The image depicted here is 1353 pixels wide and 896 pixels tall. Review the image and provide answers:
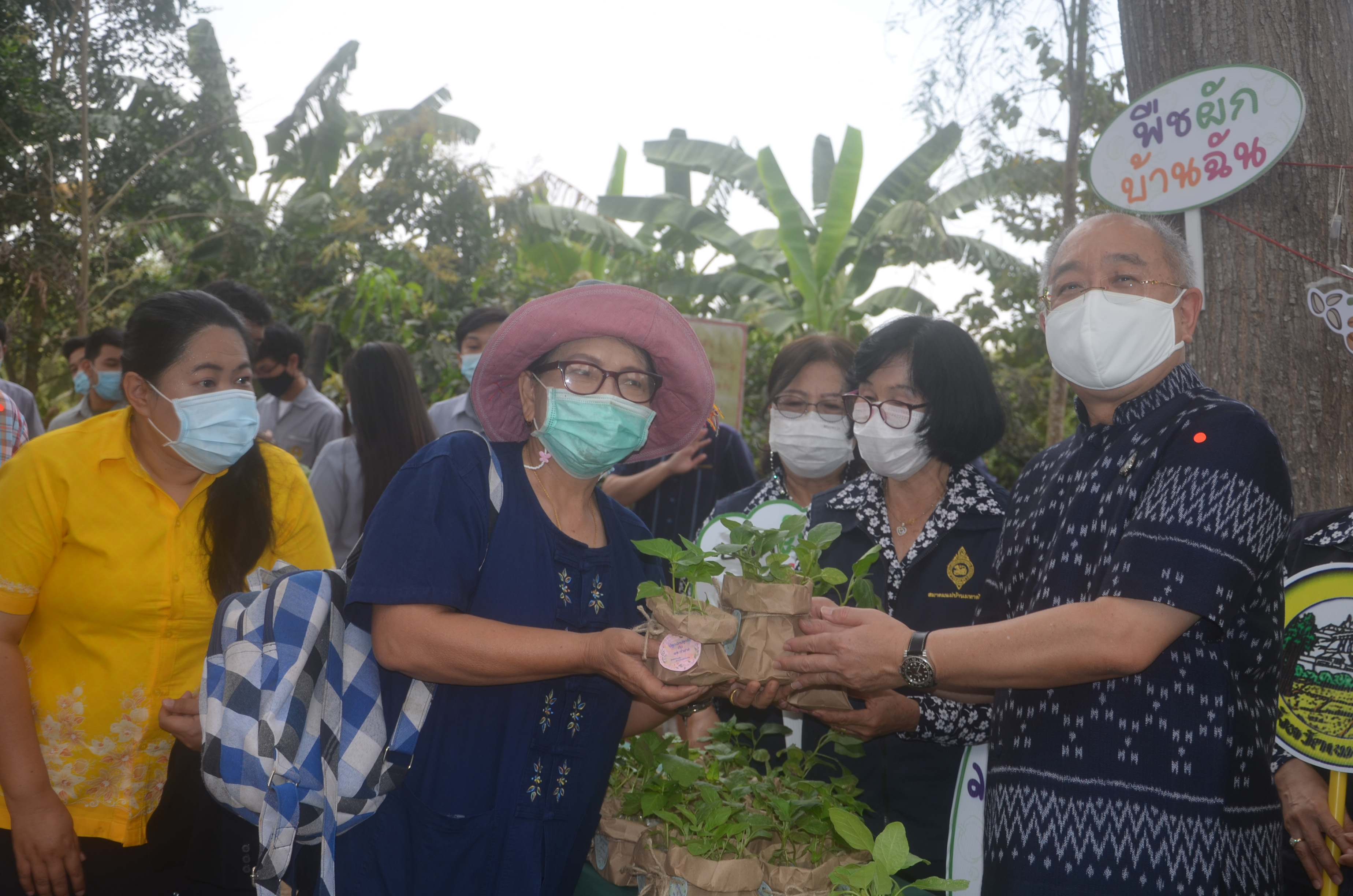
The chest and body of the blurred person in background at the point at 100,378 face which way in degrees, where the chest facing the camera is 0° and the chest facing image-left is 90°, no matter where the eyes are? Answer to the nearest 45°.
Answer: approximately 315°

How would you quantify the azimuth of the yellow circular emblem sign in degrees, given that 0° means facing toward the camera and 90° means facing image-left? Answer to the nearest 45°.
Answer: approximately 0°

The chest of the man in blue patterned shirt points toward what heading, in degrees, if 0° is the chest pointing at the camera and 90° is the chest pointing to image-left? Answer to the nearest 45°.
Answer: approximately 45°

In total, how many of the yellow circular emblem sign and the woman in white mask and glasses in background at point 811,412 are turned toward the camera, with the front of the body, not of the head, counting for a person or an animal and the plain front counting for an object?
2

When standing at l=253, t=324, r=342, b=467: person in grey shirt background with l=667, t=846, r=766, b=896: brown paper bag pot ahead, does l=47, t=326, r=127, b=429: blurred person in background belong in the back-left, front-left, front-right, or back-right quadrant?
back-right

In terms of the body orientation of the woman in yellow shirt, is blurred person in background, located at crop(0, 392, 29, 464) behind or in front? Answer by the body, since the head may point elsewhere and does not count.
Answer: behind
